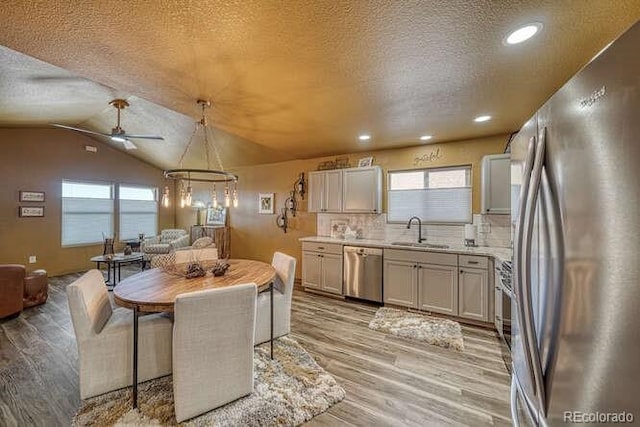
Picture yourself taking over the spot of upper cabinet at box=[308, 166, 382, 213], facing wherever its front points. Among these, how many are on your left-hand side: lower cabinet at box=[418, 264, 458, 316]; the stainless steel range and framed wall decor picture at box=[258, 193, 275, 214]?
2

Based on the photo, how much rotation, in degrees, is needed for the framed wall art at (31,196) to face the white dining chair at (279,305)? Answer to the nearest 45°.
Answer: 0° — it already faces it

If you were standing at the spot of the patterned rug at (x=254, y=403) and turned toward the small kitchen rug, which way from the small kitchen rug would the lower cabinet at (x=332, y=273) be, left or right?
left

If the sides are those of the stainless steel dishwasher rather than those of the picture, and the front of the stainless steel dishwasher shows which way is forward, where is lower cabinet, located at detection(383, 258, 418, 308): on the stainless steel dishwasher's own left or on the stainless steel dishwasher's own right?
on the stainless steel dishwasher's own left

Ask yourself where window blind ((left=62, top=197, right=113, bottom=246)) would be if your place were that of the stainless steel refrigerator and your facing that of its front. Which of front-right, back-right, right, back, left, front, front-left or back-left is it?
front-right

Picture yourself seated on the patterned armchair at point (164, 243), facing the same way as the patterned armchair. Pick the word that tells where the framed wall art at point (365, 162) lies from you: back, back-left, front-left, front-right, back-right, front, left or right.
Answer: left

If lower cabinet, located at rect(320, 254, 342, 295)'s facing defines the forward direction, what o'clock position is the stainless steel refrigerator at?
The stainless steel refrigerator is roughly at 10 o'clock from the lower cabinet.

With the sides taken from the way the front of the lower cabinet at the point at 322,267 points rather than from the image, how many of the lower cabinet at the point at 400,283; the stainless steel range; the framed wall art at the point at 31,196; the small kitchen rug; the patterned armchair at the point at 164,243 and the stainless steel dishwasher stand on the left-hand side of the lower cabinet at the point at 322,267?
4

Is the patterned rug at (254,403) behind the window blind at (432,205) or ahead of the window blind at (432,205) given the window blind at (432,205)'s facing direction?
ahead

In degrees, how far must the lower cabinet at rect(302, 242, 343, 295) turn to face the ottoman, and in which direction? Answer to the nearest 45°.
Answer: approximately 45° to its right

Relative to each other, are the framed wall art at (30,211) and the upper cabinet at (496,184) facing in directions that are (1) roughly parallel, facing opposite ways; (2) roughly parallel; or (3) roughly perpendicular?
roughly perpendicular
